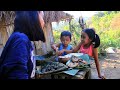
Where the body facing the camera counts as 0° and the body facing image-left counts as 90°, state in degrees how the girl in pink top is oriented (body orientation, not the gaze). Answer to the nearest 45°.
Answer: approximately 45°
